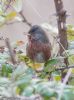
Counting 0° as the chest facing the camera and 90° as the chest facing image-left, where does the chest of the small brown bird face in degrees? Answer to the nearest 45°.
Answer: approximately 45°

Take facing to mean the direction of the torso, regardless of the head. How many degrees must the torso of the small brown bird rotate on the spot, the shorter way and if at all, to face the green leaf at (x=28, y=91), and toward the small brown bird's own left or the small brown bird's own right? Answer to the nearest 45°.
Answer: approximately 45° to the small brown bird's own left
